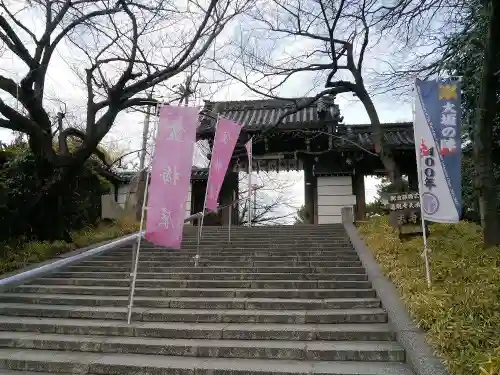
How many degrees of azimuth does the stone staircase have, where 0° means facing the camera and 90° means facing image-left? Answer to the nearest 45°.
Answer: approximately 0°

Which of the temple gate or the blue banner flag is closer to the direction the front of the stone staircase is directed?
the blue banner flag

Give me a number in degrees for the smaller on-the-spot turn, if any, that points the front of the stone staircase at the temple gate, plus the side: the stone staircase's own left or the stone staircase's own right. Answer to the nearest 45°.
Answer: approximately 135° to the stone staircase's own left

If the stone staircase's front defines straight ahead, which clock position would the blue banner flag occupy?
The blue banner flag is roughly at 9 o'clock from the stone staircase.

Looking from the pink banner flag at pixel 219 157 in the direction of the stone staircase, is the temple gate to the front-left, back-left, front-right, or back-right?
back-left
